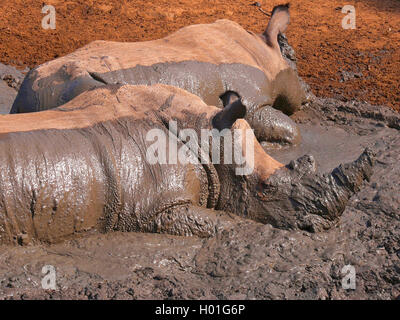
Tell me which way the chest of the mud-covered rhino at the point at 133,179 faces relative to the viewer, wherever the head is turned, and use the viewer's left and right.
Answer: facing to the right of the viewer

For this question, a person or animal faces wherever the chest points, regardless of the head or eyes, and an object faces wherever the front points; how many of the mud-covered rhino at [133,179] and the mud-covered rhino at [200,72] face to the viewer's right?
2

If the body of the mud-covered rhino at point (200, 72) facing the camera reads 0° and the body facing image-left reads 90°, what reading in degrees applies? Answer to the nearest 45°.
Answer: approximately 270°

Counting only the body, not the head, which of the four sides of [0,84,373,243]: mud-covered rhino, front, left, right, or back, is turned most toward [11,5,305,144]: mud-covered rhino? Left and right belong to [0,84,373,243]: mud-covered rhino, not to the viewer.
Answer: left

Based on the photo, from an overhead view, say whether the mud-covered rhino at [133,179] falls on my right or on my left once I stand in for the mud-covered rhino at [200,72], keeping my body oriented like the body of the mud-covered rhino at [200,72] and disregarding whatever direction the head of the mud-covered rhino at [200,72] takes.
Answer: on my right
